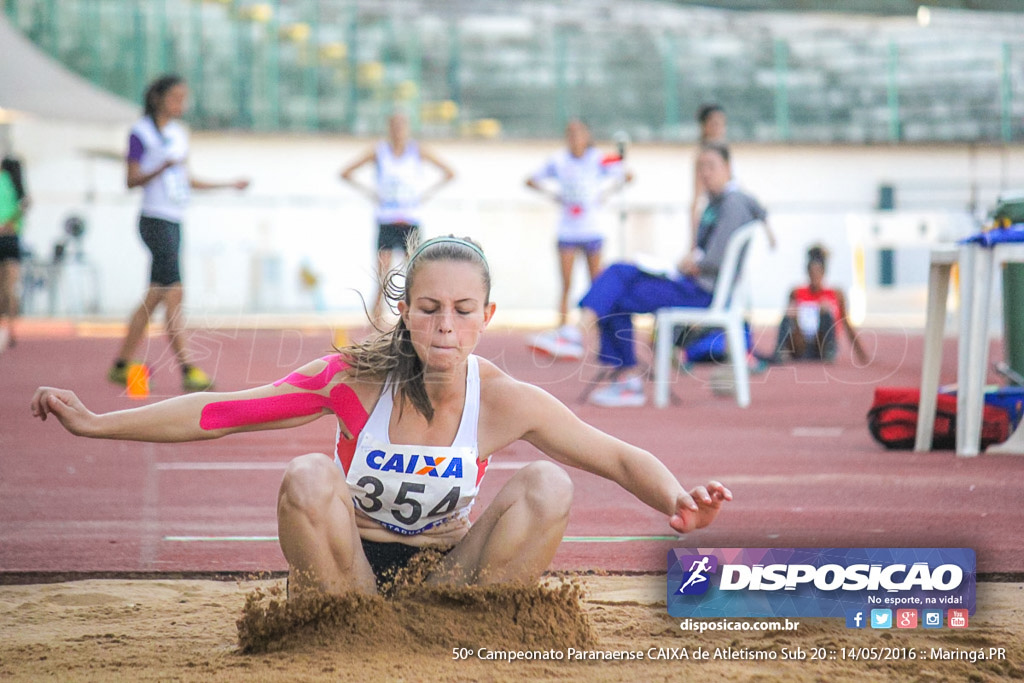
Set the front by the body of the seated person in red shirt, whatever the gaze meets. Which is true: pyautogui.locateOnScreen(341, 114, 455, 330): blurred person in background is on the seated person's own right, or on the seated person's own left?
on the seated person's own right

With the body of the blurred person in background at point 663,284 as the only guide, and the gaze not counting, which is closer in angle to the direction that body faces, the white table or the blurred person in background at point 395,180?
the blurred person in background

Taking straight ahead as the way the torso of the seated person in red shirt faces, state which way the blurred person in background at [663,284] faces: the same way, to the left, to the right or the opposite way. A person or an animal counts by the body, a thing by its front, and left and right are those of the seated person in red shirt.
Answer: to the right

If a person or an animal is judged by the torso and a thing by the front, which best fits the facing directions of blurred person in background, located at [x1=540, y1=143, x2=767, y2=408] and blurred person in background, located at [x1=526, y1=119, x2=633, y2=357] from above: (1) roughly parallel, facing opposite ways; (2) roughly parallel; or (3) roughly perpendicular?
roughly perpendicular

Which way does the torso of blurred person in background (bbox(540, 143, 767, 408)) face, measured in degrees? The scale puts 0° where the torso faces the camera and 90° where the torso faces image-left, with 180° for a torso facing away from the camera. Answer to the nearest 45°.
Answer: approximately 90°

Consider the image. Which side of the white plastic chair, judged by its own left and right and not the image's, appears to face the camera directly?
left

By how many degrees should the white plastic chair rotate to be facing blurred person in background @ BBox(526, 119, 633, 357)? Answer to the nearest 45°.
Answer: approximately 90° to its right
